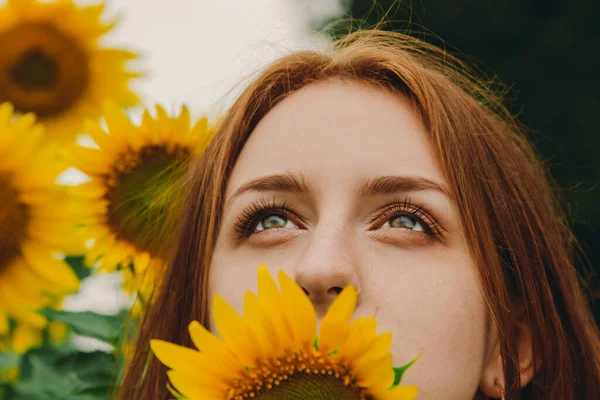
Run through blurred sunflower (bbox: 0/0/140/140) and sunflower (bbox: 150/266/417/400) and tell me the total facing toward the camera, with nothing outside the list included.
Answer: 2

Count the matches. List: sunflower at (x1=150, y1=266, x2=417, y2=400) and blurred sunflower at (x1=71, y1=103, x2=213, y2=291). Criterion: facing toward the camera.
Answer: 2

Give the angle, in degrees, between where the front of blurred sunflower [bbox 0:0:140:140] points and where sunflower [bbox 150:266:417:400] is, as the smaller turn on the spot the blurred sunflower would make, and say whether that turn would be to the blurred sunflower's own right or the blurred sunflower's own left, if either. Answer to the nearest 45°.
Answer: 0° — it already faces it

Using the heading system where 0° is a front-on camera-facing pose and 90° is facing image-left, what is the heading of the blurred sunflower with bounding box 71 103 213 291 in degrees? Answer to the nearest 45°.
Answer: approximately 0°

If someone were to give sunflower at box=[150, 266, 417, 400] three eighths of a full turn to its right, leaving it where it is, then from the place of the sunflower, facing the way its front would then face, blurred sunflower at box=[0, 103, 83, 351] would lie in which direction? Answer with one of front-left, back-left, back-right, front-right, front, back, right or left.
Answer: front

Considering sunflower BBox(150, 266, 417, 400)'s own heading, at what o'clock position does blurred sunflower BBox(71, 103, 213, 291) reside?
The blurred sunflower is roughly at 5 o'clock from the sunflower.
